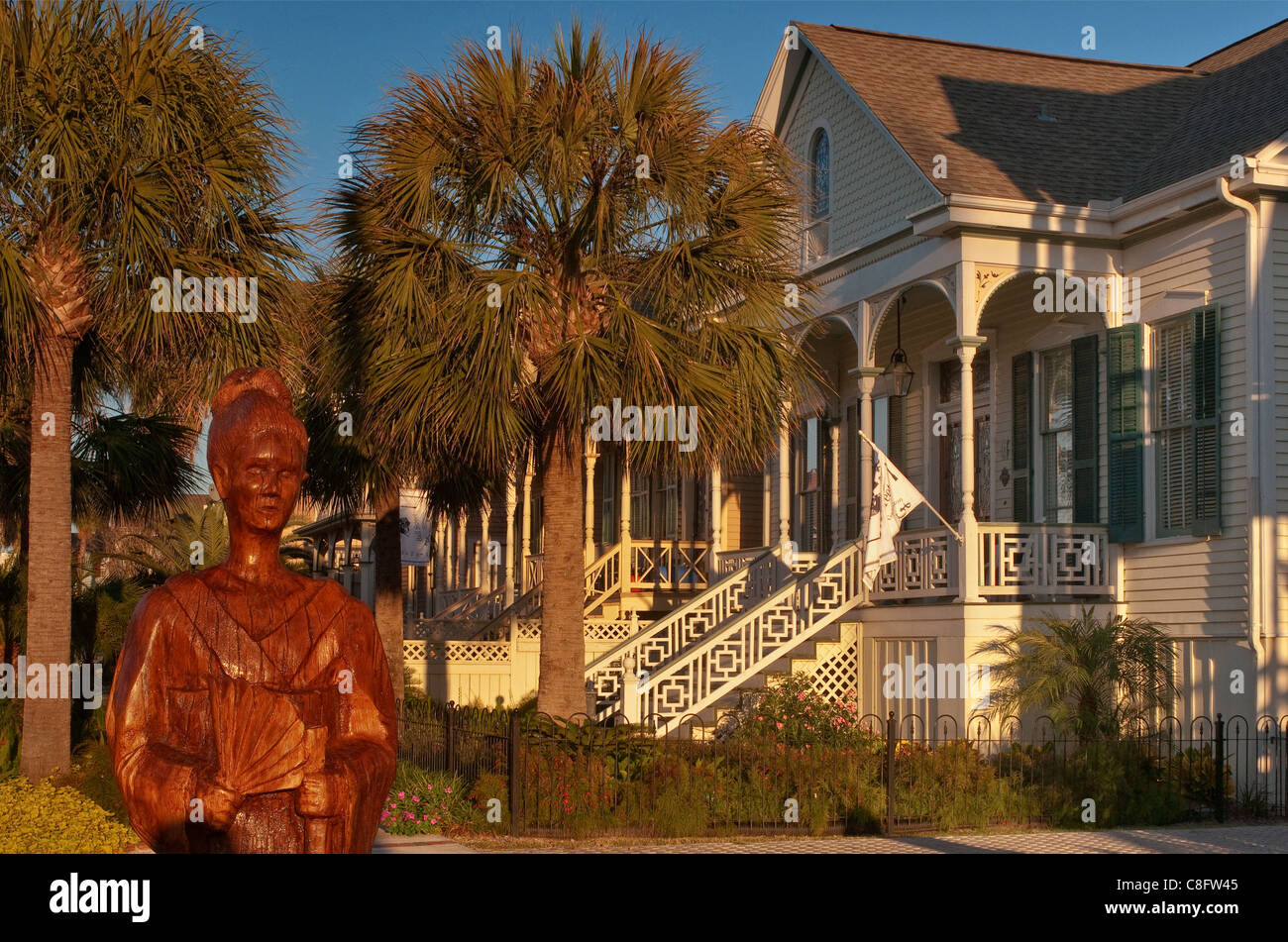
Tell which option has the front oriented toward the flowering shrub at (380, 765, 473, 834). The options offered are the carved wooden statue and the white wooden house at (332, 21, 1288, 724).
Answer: the white wooden house

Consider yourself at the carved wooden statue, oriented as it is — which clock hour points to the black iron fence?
The black iron fence is roughly at 7 o'clock from the carved wooden statue.

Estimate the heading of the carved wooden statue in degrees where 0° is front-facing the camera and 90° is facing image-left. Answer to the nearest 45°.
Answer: approximately 0°

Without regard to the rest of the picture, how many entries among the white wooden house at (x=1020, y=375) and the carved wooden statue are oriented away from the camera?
0

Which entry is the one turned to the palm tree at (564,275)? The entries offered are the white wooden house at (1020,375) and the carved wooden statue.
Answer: the white wooden house

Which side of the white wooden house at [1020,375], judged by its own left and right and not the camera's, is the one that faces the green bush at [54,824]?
front

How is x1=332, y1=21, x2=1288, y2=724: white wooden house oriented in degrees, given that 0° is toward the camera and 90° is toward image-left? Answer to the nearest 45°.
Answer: approximately 45°

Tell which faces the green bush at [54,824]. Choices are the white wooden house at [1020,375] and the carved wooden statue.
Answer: the white wooden house

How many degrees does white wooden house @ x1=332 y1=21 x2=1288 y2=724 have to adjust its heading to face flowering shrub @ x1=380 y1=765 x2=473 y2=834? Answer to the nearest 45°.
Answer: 0° — it already faces it

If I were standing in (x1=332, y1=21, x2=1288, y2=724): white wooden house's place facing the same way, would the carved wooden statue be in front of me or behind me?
in front

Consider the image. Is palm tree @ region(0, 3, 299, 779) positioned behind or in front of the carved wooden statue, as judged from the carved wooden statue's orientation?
behind

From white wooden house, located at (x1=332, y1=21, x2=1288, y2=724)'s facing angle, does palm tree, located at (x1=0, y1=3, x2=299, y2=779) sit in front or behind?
in front

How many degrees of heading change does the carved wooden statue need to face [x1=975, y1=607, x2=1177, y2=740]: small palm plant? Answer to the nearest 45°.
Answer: approximately 135° to its left

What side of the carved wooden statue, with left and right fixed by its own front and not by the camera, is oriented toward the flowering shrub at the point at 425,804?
back
